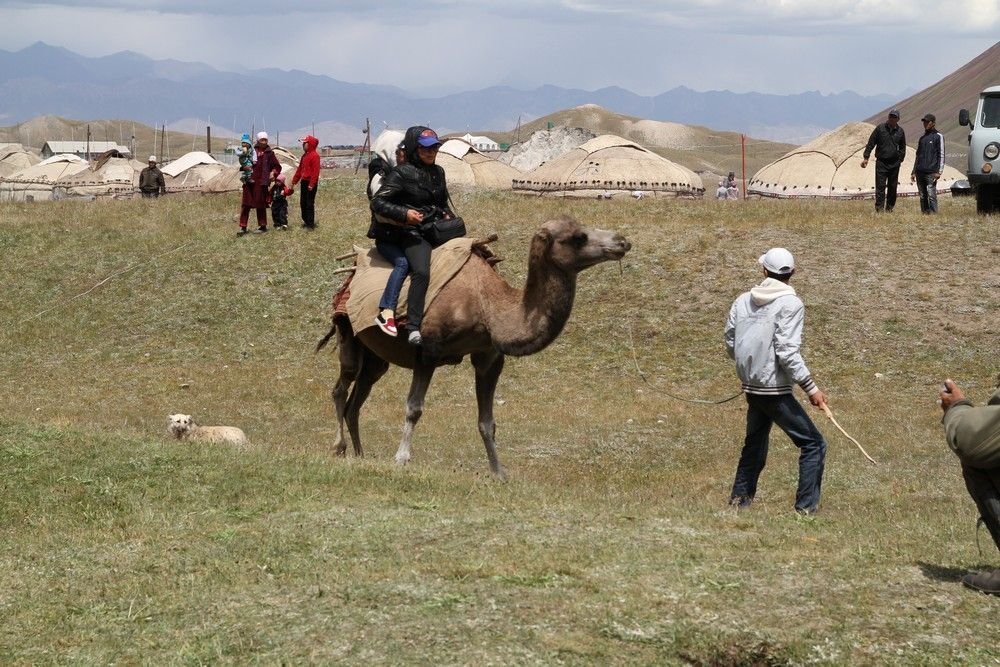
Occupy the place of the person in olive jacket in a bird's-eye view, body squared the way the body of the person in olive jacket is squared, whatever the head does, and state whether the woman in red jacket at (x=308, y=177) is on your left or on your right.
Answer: on your right

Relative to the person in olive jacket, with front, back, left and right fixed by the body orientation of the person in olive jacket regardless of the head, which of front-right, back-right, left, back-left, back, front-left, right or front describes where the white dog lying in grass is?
front-right

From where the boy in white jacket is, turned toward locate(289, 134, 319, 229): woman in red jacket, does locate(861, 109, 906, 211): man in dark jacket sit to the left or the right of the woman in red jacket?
right

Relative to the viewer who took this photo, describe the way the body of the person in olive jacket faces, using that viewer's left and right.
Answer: facing to the left of the viewer

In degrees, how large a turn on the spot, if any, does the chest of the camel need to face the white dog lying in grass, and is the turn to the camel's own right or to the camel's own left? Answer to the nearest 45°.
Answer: approximately 135° to the camel's own left

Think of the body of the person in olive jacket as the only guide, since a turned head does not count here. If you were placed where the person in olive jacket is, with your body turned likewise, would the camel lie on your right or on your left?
on your right

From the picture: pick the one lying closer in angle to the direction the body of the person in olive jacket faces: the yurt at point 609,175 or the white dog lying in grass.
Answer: the white dog lying in grass

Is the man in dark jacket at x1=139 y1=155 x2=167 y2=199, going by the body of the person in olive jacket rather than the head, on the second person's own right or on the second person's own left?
on the second person's own right

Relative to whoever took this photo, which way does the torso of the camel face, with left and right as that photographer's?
facing to the right of the viewer

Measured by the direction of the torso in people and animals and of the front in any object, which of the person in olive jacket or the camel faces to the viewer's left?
the person in olive jacket

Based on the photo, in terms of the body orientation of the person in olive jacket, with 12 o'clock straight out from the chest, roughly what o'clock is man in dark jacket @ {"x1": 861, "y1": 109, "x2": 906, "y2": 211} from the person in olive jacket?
The man in dark jacket is roughly at 3 o'clock from the person in olive jacket.

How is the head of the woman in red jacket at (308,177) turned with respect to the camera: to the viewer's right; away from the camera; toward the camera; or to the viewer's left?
to the viewer's left
